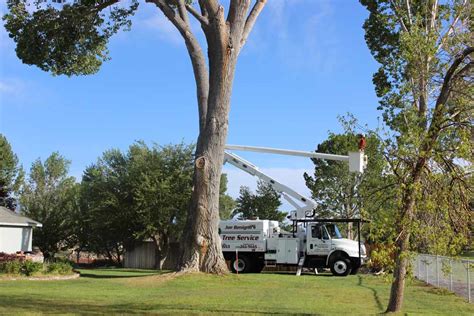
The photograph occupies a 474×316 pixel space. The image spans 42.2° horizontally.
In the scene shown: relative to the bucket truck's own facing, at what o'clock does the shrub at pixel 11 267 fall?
The shrub is roughly at 5 o'clock from the bucket truck.

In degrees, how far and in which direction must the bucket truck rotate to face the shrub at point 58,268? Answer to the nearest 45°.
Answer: approximately 135° to its right

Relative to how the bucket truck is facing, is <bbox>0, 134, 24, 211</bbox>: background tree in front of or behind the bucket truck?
behind

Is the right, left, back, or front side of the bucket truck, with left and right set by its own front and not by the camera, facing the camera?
right

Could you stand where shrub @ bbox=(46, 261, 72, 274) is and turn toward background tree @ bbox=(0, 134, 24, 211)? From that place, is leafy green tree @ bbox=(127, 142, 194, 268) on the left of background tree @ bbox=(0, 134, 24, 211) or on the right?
right

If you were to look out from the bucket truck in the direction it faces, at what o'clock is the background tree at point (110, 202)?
The background tree is roughly at 7 o'clock from the bucket truck.

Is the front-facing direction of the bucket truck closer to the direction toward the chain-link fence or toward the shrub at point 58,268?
the chain-link fence

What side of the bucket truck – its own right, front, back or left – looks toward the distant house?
back

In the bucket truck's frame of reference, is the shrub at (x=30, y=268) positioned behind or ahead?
behind

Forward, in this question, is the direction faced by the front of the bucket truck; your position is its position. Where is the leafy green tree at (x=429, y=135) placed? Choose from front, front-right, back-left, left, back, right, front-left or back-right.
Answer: right

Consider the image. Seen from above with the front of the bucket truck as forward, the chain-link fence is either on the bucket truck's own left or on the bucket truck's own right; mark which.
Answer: on the bucket truck's own right
